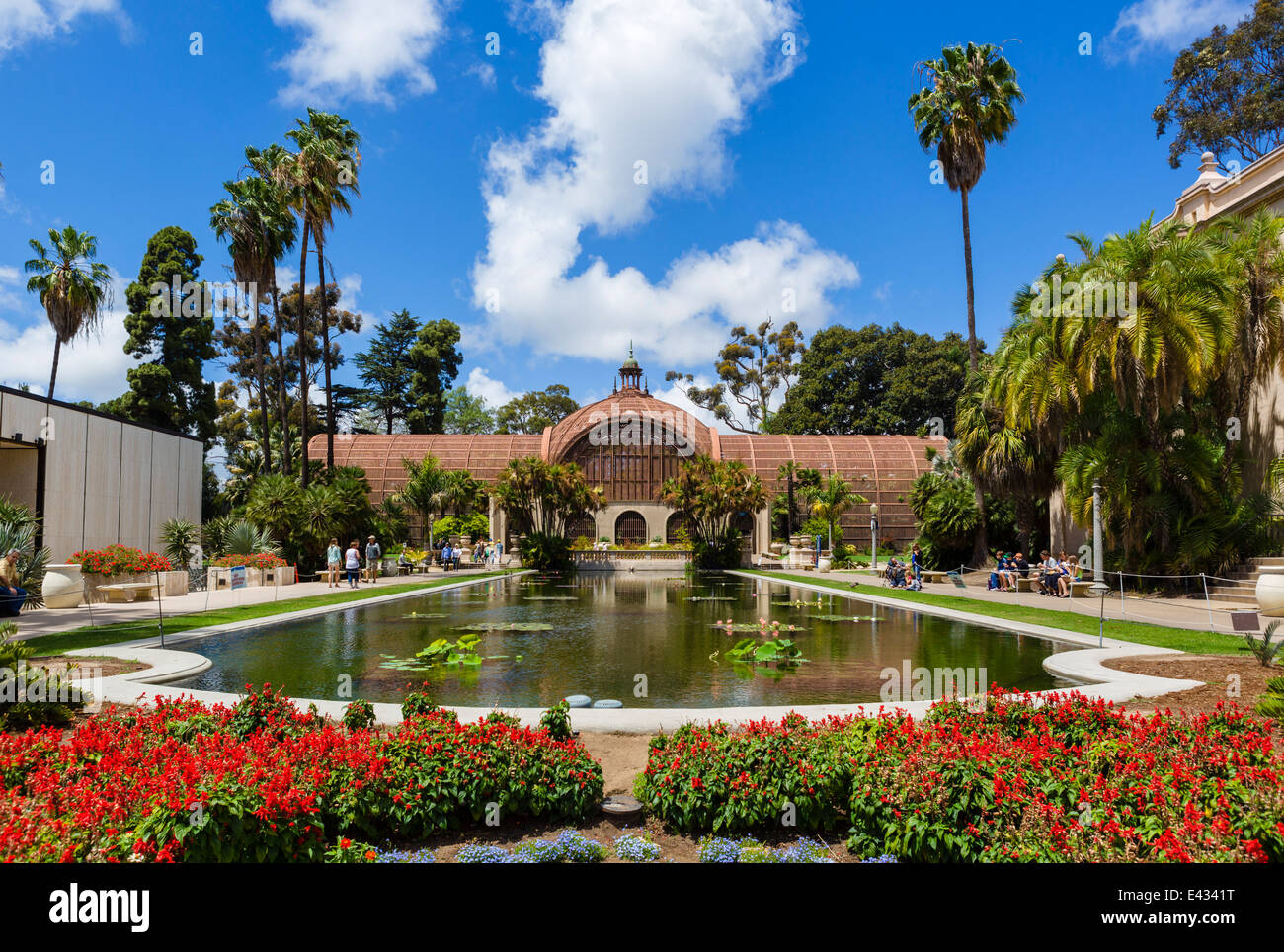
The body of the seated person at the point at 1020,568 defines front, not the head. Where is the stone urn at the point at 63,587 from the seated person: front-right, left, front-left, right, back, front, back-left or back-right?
front-left

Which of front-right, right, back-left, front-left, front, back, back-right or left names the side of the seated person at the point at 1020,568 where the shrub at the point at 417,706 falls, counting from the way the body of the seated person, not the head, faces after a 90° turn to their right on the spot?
back

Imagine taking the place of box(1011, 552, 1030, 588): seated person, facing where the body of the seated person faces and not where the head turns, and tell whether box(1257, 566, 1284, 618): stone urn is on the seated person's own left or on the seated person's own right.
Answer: on the seated person's own left

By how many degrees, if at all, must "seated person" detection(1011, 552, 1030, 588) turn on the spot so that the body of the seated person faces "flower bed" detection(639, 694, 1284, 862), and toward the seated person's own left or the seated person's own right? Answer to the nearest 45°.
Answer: approximately 90° to the seated person's own left

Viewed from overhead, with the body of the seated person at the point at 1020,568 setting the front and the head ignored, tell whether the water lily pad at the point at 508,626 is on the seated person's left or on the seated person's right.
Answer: on the seated person's left

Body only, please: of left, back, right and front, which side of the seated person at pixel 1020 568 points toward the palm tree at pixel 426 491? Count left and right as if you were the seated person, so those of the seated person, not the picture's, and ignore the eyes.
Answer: front

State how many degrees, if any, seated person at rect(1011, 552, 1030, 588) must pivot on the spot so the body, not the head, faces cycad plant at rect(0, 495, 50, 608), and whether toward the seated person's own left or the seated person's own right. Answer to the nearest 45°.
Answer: approximately 45° to the seated person's own left

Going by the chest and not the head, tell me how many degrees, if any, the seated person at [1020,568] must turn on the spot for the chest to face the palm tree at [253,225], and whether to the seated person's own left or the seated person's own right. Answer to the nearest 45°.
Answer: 0° — they already face it

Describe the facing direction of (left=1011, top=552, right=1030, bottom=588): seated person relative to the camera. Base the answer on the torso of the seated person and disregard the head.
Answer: to the viewer's left

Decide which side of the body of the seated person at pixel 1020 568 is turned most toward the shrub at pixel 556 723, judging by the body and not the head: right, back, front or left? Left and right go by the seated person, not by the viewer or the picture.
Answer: left
